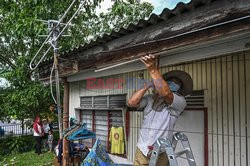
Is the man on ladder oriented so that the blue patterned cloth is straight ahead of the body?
no

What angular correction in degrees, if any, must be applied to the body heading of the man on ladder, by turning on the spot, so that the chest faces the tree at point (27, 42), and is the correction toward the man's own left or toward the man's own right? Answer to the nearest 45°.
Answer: approximately 90° to the man's own right

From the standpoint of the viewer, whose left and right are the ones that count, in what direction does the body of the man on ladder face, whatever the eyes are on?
facing the viewer and to the left of the viewer

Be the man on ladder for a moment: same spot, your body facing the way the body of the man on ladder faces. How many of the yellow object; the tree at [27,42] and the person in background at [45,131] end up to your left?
0

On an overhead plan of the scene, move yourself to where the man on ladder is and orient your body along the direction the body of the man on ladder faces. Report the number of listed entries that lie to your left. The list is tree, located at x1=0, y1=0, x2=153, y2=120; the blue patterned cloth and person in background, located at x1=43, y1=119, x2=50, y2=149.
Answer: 0

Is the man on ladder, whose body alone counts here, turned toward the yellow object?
no

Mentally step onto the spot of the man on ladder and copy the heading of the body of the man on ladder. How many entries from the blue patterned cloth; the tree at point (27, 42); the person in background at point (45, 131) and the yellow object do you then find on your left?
0

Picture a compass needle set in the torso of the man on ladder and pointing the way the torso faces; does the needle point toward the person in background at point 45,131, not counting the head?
no
